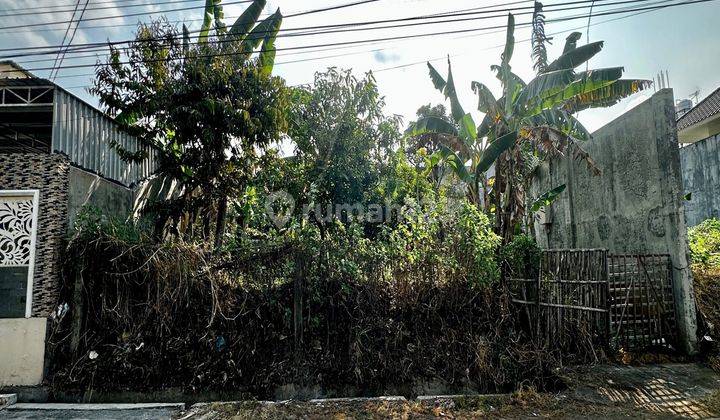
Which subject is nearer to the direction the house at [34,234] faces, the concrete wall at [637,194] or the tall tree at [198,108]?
the concrete wall

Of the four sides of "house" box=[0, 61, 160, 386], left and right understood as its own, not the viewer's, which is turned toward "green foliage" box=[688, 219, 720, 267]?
left

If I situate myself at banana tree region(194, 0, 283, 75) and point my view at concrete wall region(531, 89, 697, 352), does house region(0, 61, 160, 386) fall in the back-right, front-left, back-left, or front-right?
back-right

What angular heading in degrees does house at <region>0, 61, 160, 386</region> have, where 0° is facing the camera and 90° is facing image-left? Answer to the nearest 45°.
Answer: approximately 0°

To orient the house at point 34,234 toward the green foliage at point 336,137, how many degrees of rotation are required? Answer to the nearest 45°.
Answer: approximately 90° to its left

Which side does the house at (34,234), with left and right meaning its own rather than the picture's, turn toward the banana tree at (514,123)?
left

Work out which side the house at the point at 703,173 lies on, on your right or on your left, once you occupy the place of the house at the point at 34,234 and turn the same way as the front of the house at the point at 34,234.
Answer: on your left

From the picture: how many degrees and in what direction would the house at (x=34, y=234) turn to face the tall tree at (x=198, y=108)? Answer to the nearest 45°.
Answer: approximately 90° to its left

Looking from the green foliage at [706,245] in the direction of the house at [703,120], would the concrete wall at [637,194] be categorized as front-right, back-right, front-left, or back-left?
back-left
